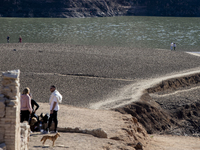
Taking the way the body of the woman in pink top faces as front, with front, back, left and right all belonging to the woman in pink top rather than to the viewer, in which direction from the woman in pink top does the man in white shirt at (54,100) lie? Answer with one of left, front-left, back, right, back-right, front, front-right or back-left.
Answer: front-right

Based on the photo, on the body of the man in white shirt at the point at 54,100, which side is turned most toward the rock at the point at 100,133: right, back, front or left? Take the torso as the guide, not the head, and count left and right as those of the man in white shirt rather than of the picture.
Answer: back

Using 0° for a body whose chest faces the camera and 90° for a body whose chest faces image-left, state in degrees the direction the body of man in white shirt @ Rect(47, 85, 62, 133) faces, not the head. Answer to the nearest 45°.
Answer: approximately 90°

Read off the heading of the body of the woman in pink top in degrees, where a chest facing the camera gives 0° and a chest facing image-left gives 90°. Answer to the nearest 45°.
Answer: approximately 225°

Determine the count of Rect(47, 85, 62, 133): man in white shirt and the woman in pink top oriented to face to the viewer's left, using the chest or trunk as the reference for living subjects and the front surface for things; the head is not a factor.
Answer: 1

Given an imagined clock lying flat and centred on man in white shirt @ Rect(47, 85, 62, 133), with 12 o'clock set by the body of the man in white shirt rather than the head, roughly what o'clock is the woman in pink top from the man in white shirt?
The woman in pink top is roughly at 12 o'clock from the man in white shirt.
